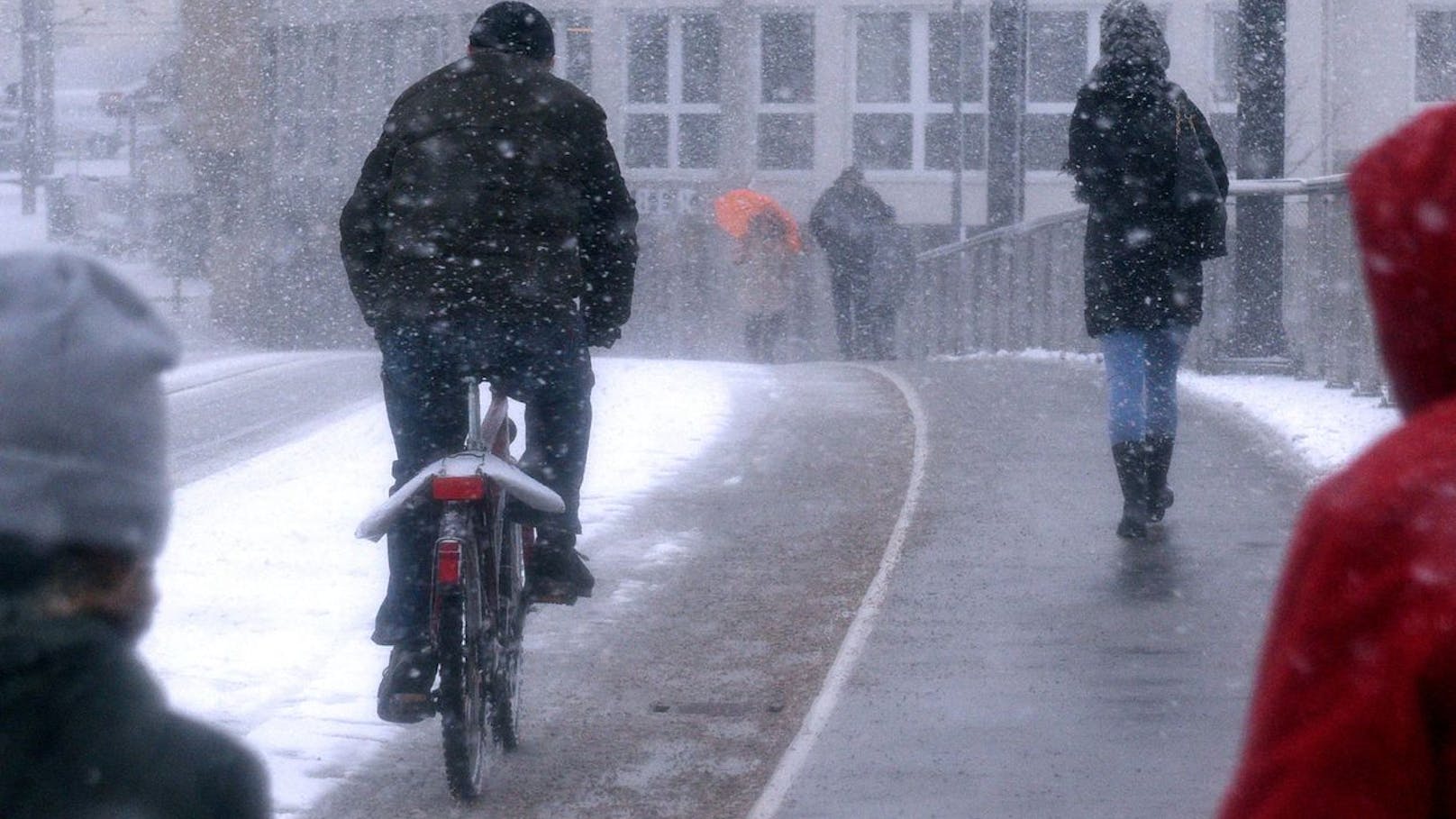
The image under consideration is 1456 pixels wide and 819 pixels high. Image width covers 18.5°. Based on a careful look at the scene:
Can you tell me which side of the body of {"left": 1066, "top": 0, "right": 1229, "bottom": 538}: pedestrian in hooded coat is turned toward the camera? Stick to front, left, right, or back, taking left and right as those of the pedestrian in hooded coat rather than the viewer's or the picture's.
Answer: back

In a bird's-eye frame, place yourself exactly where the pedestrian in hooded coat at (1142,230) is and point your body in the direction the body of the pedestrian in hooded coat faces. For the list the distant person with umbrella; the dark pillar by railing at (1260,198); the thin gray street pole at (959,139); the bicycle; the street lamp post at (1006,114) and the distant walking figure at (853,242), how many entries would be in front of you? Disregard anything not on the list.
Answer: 5

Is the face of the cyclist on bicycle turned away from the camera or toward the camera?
away from the camera

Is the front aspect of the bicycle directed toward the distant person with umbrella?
yes

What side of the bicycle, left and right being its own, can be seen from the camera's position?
back

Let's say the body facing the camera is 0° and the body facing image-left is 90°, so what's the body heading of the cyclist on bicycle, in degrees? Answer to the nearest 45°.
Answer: approximately 180°

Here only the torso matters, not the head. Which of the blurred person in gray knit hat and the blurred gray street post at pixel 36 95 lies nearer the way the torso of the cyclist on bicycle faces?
the blurred gray street post
